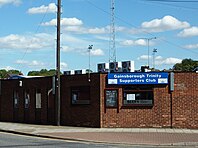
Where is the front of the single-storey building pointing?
toward the camera
